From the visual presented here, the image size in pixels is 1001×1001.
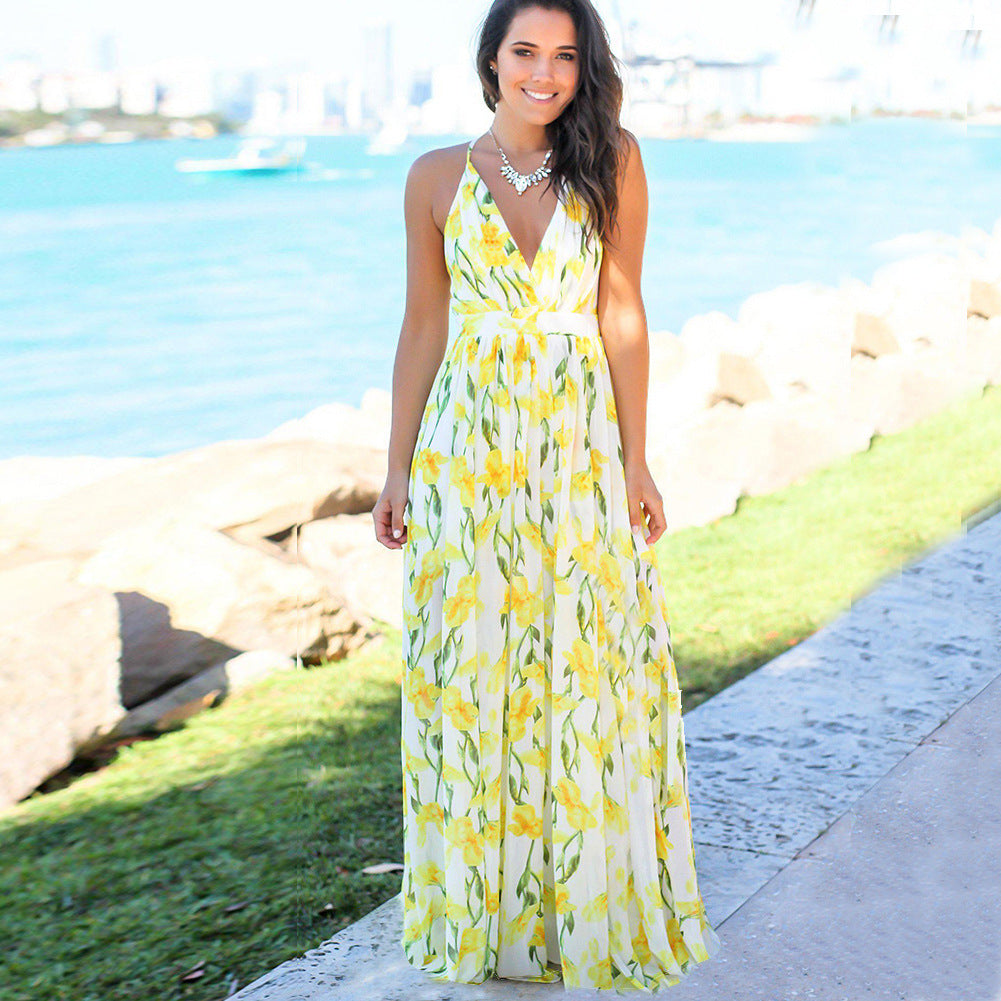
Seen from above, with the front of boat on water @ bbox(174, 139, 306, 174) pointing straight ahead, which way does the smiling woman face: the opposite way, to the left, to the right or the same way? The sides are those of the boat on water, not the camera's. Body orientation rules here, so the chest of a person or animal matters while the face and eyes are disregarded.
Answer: to the left

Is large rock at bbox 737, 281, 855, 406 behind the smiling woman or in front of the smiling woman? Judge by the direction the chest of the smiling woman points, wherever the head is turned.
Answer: behind

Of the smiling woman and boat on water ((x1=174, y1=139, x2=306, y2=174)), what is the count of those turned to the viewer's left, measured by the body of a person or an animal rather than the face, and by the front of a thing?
1

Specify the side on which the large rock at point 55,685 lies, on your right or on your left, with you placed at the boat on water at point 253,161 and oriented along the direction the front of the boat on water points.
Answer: on your left

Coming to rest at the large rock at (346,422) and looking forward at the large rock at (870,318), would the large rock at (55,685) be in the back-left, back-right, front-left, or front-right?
back-right

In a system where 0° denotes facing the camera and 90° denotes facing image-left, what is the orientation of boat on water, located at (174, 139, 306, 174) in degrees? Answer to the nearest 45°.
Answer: approximately 90°

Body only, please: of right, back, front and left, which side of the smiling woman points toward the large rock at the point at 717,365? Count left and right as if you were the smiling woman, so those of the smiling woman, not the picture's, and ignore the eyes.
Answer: back
